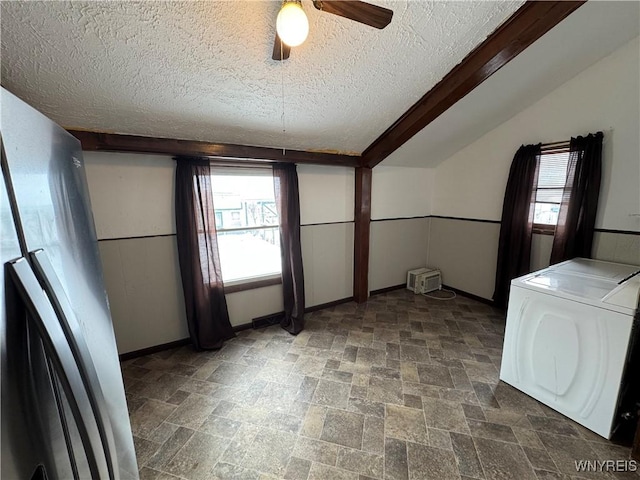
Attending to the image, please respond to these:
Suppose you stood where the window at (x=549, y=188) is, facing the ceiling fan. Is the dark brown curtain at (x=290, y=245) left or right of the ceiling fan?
right

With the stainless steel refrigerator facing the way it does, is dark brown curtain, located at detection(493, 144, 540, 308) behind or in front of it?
in front

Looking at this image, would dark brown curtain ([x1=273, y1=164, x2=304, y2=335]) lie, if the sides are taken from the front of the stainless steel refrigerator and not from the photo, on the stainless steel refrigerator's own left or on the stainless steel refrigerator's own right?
on the stainless steel refrigerator's own left

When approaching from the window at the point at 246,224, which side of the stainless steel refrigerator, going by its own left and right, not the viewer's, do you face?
left

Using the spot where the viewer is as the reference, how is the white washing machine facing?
facing away from the viewer and to the left of the viewer

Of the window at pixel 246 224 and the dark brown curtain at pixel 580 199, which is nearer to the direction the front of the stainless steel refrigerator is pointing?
the dark brown curtain

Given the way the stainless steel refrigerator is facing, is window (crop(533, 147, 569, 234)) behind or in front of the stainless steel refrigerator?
in front
